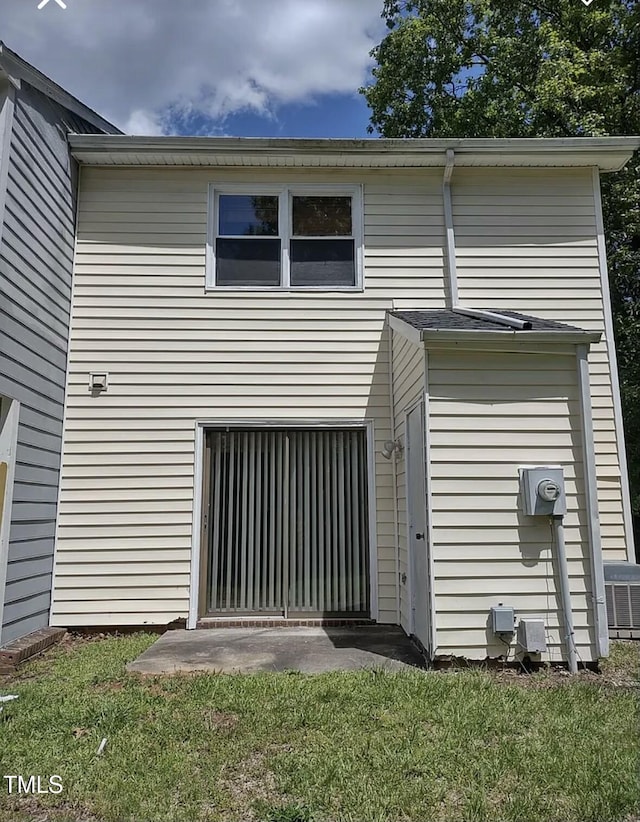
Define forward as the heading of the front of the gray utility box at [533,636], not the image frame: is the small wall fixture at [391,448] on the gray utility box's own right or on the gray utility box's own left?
on the gray utility box's own right

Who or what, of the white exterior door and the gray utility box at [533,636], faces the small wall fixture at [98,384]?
the white exterior door

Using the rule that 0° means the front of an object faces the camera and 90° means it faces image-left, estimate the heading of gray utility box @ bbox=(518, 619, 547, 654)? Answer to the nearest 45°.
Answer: approximately 0°

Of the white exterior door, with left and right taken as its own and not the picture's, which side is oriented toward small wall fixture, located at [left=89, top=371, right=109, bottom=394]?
front

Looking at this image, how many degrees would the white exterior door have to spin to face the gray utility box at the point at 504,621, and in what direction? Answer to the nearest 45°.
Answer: approximately 135° to its left

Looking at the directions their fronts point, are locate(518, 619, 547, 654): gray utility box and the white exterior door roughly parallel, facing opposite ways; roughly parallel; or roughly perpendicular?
roughly perpendicular

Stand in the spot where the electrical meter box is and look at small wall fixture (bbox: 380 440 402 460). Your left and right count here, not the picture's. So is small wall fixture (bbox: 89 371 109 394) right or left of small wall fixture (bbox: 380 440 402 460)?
left

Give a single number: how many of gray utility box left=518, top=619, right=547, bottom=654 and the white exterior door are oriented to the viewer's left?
1

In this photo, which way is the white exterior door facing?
to the viewer's left

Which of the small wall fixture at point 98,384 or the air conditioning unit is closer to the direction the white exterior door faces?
the small wall fixture
